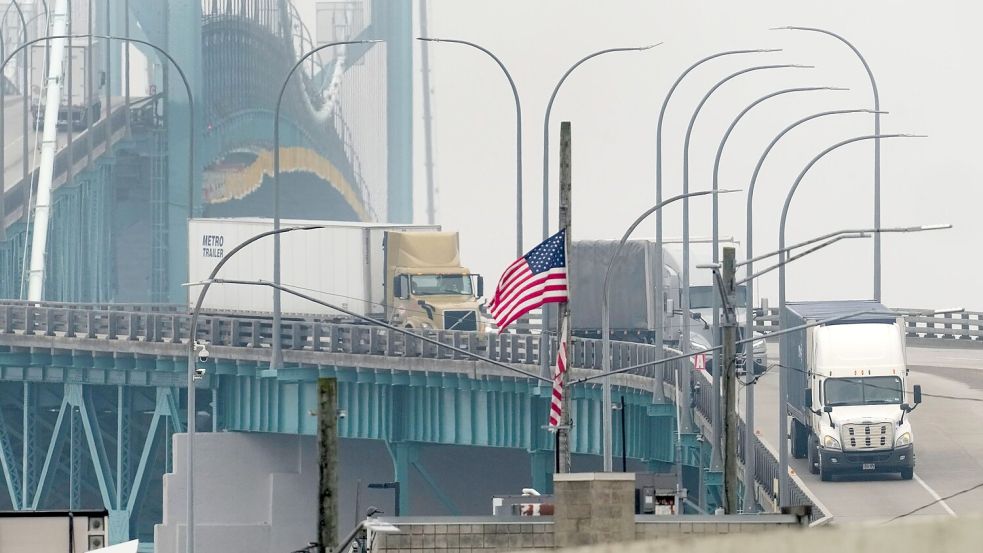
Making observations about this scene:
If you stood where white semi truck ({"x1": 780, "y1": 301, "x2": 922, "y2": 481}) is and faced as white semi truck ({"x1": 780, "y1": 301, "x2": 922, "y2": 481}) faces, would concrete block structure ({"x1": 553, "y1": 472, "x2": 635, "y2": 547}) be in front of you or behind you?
in front

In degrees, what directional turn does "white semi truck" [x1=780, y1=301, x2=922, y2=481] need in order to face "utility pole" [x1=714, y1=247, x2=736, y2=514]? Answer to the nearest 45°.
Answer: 0° — it already faces it

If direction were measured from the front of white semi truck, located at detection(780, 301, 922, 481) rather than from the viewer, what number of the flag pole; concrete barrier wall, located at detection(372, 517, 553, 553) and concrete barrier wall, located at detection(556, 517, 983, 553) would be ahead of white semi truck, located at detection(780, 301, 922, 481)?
3

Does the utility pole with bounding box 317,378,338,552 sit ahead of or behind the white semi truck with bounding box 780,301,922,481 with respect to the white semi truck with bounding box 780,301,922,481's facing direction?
ahead

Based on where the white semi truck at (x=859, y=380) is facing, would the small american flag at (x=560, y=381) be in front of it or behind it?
in front

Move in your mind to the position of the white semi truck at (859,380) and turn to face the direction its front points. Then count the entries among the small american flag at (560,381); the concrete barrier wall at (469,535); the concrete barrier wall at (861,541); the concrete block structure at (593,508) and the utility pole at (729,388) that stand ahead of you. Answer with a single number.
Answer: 5

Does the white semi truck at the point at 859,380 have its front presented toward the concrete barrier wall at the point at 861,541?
yes

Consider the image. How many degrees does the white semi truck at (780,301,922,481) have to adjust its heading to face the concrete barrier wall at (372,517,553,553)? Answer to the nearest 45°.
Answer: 0° — it already faces it

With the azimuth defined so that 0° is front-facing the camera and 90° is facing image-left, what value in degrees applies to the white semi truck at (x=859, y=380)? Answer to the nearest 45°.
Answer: approximately 0°
